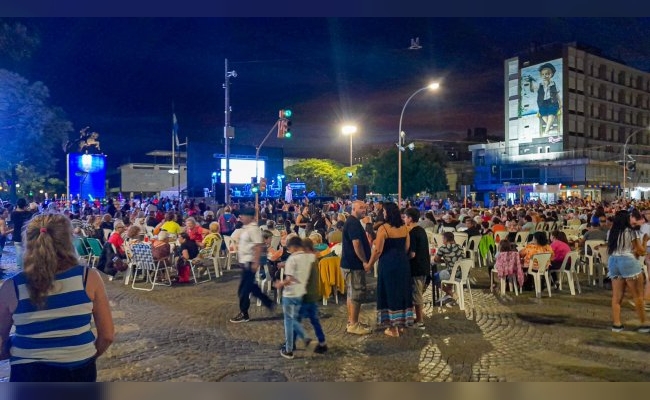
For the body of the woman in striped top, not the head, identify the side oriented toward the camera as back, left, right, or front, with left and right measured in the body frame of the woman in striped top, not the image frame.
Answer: back

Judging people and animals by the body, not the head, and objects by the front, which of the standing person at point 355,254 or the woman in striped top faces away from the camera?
the woman in striped top

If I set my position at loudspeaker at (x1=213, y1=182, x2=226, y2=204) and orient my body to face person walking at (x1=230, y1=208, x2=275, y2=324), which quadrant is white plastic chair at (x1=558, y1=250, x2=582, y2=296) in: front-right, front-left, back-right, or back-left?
front-left

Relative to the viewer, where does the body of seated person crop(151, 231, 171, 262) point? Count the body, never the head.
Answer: away from the camera

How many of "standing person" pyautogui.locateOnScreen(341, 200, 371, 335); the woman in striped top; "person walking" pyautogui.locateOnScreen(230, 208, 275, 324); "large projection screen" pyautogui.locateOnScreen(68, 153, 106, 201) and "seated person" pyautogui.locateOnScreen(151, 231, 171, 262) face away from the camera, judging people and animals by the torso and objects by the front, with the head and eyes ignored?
2

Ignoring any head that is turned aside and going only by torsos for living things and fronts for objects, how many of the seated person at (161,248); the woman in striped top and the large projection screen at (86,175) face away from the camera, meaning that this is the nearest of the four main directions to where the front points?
2

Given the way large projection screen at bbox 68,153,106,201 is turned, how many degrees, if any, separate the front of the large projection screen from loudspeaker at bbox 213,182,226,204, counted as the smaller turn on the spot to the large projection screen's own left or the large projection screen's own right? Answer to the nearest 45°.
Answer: approximately 90° to the large projection screen's own left

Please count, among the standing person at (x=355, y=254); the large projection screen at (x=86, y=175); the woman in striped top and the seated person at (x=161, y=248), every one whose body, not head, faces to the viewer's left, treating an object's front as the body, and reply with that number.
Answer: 0

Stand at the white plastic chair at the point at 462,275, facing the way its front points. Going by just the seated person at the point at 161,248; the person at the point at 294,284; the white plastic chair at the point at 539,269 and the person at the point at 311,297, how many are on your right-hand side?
1

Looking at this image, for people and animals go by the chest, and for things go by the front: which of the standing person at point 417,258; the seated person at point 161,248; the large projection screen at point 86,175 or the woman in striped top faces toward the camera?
the large projection screen

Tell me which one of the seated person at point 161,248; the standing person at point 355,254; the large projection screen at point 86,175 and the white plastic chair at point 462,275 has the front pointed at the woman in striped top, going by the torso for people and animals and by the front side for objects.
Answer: the large projection screen

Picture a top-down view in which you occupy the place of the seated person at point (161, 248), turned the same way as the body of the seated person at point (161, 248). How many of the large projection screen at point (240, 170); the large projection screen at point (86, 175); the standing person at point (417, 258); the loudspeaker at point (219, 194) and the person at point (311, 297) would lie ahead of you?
3

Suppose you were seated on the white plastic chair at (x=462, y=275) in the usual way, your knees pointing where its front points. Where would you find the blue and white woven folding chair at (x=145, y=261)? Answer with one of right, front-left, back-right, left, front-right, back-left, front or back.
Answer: front-left

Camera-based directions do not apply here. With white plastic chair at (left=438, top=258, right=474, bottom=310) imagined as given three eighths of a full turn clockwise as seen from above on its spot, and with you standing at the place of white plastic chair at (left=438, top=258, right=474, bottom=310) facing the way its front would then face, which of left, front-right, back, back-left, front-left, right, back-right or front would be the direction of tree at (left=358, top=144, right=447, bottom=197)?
left

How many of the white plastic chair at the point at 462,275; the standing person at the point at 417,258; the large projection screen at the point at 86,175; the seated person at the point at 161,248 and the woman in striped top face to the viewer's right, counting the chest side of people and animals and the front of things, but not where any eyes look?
0

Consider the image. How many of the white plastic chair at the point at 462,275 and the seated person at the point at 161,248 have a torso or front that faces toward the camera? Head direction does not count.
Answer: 0

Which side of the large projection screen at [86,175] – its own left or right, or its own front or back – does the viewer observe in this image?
front

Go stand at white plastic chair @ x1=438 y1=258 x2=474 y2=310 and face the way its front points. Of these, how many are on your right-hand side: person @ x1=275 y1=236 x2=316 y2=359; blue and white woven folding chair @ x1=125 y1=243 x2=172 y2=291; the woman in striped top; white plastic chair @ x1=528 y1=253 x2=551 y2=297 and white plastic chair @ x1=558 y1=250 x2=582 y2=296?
2

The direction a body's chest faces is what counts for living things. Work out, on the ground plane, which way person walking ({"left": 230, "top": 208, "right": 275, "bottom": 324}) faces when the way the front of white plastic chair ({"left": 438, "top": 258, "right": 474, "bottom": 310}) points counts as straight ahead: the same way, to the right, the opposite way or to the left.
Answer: to the left

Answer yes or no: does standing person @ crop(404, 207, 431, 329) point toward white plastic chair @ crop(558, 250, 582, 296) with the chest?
no

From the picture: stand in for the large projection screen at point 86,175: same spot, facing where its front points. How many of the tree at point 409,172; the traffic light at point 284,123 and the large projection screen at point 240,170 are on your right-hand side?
0

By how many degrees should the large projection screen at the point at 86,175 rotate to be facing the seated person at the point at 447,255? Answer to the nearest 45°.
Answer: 0° — it already faces them

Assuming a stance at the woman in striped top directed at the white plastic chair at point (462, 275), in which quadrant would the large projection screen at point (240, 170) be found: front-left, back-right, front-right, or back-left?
front-left
